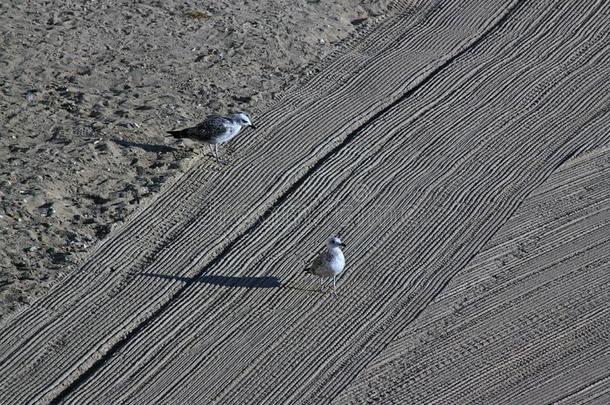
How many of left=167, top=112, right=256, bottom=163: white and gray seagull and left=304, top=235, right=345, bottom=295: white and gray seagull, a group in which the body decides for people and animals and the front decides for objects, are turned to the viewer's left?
0

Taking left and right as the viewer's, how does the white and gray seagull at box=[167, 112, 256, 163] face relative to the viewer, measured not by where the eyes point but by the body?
facing to the right of the viewer

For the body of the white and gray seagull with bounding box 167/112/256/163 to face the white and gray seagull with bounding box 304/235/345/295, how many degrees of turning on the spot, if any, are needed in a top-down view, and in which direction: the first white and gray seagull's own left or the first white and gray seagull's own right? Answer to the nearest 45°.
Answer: approximately 45° to the first white and gray seagull's own right
